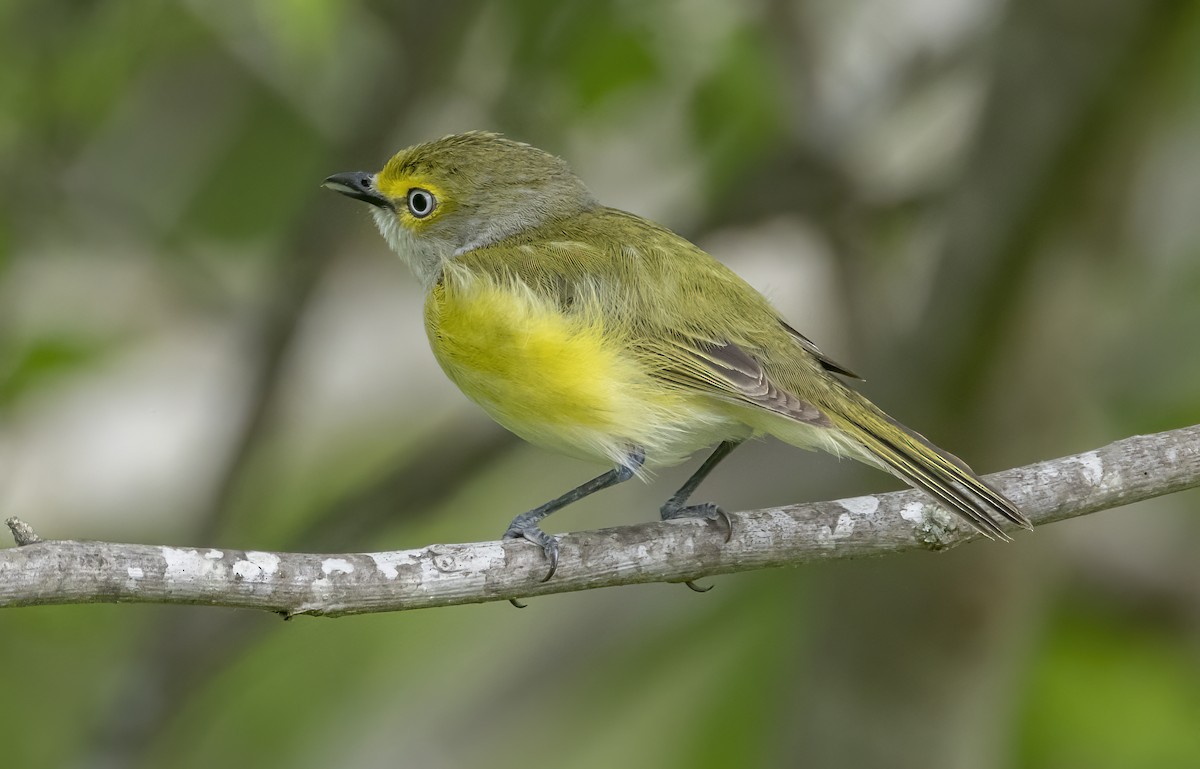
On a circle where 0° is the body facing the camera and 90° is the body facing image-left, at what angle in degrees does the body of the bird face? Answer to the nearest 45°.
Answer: approximately 90°
